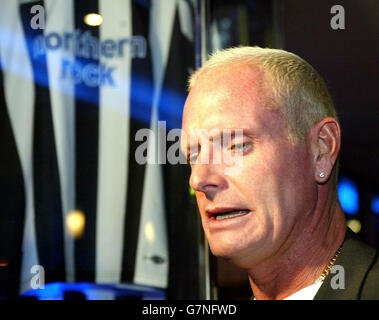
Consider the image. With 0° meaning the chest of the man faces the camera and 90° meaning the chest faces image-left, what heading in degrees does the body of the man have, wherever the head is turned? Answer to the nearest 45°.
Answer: approximately 45°
